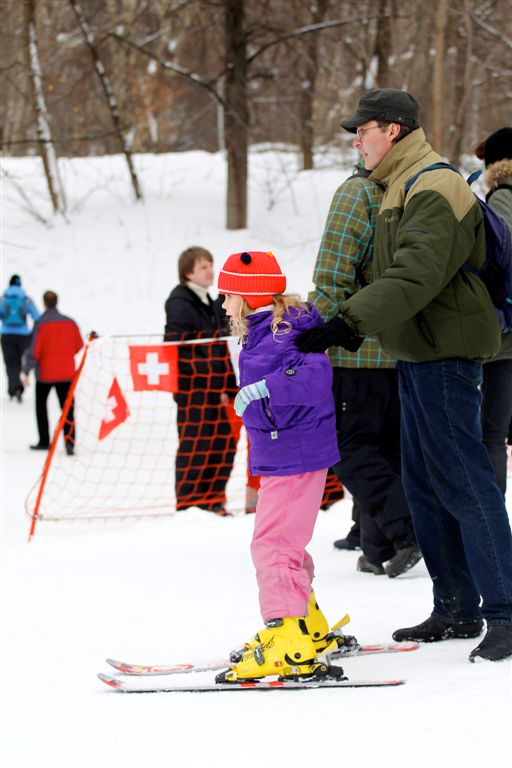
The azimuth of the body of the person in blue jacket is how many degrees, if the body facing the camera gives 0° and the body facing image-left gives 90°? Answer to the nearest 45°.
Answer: approximately 180°

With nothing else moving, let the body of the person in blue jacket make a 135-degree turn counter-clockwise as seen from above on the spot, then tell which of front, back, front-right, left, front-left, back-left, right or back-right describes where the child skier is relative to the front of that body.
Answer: front-left

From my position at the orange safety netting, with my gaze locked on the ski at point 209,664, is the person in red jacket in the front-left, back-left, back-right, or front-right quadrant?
back-right

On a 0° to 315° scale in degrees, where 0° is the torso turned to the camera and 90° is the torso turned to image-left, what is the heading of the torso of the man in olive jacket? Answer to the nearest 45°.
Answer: approximately 90°

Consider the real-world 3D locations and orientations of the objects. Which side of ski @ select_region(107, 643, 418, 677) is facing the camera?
left

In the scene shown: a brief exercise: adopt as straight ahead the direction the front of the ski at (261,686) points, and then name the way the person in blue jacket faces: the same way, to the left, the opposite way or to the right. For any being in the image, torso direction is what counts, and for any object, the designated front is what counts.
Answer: to the right

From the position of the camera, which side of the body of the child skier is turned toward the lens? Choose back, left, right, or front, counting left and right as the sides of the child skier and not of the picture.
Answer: left

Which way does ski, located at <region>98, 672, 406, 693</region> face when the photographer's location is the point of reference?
facing to the left of the viewer

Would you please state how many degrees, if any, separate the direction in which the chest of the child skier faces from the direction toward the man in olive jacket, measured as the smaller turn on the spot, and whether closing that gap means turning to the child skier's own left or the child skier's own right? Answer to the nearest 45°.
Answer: approximately 180°

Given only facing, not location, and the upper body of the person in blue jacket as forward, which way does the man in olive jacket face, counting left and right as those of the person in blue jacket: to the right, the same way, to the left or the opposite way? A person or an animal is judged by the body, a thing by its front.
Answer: to the left

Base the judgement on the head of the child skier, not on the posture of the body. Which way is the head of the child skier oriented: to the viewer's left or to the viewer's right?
to the viewer's left

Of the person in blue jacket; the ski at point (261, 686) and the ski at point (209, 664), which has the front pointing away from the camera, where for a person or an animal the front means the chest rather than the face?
the person in blue jacket
